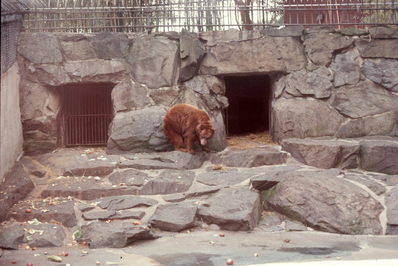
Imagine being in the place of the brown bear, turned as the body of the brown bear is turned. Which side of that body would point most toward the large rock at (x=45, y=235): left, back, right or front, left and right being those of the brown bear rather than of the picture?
right

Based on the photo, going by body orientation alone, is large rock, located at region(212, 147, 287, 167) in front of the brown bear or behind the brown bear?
in front

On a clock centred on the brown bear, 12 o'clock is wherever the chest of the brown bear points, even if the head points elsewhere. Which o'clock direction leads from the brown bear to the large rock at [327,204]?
The large rock is roughly at 12 o'clock from the brown bear.

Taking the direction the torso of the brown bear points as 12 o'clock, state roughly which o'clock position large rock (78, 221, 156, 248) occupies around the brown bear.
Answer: The large rock is roughly at 2 o'clock from the brown bear.

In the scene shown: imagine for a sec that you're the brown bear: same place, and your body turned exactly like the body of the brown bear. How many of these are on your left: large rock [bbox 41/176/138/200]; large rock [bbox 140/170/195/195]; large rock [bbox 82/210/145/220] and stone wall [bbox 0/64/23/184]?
0

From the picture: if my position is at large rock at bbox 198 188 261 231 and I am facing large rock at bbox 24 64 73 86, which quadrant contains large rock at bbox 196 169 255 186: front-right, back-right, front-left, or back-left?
front-right

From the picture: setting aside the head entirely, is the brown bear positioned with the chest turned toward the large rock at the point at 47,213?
no

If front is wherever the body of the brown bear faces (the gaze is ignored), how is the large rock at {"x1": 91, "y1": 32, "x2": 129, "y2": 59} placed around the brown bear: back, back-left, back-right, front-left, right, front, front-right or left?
back

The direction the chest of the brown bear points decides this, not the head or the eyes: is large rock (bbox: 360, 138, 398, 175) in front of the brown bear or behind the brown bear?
in front

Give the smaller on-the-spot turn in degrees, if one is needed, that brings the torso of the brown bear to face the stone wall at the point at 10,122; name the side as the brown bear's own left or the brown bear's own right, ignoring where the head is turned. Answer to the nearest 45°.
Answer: approximately 135° to the brown bear's own right

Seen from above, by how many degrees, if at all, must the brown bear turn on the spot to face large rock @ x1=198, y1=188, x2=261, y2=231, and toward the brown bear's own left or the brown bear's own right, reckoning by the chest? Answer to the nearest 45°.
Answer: approximately 45° to the brown bear's own right

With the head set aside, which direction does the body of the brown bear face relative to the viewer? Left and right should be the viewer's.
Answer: facing the viewer and to the right of the viewer

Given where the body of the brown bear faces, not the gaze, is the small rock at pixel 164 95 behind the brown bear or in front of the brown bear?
behind

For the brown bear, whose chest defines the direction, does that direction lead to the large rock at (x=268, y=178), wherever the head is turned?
yes
